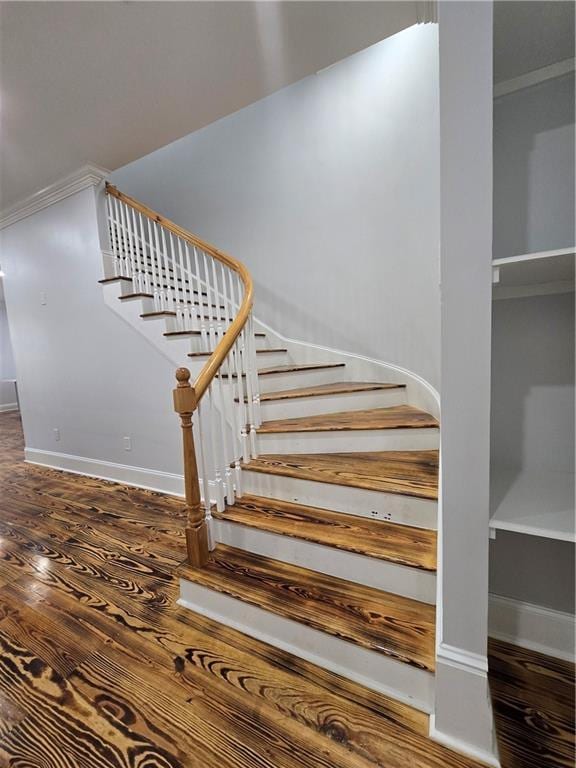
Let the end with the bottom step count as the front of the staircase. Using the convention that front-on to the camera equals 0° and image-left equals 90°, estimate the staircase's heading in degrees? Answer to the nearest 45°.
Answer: approximately 45°

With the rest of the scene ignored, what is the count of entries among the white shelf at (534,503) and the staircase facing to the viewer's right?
0

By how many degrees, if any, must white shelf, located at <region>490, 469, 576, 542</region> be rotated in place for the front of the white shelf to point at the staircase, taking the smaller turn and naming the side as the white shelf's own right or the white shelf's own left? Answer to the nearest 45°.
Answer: approximately 45° to the white shelf's own right

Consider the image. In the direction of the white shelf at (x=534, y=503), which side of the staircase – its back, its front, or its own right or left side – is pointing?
left

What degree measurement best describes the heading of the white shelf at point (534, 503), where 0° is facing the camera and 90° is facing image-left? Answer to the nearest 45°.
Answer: approximately 45°
